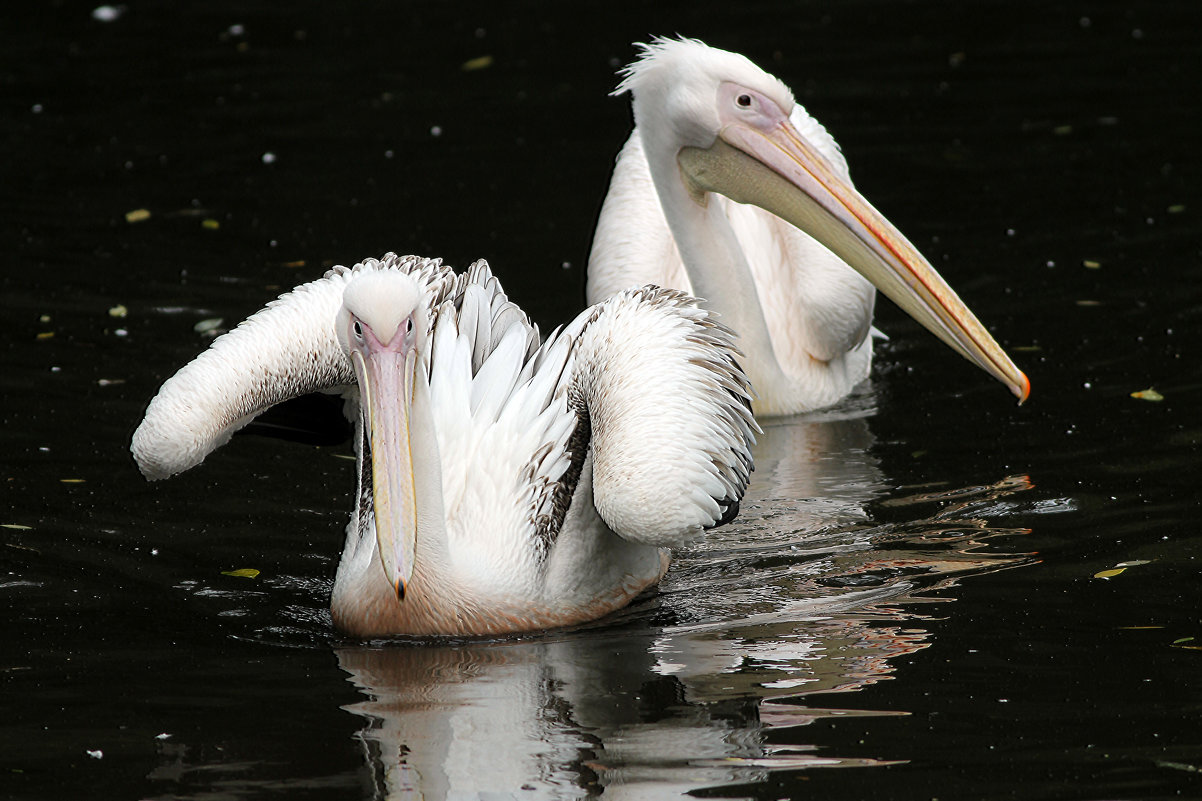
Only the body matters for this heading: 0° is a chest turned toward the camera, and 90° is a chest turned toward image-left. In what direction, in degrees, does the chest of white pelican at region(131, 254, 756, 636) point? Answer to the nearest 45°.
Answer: approximately 45°

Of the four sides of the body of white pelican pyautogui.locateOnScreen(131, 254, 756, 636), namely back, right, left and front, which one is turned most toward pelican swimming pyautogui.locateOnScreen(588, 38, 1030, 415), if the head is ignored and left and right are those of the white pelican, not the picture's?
back

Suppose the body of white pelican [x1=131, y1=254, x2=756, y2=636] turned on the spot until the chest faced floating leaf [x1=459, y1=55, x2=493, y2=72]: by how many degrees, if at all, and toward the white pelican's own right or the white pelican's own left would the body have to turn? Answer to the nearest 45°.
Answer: approximately 135° to the white pelican's own right

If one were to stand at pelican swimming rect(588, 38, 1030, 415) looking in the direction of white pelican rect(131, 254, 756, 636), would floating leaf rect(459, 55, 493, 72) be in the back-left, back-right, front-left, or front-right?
back-right

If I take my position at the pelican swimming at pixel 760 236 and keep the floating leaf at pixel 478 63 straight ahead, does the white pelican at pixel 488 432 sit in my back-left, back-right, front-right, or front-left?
back-left

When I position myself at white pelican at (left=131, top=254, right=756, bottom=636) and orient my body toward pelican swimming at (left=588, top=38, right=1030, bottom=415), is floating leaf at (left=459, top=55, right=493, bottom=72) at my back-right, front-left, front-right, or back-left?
front-left
